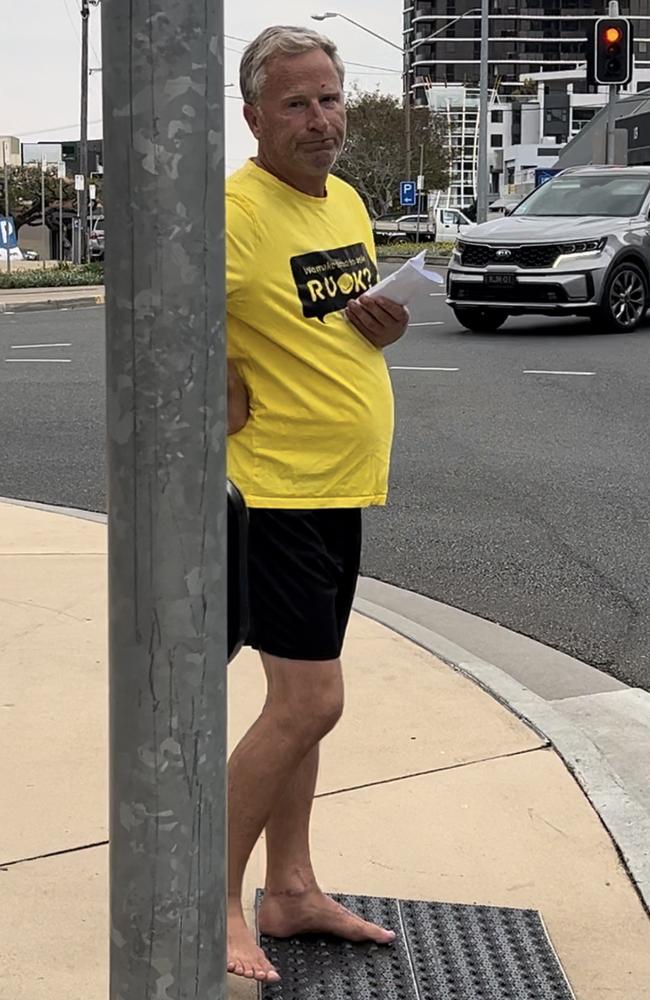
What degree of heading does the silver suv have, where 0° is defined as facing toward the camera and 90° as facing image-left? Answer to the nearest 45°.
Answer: approximately 45°

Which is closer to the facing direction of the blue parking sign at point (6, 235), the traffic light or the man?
the man

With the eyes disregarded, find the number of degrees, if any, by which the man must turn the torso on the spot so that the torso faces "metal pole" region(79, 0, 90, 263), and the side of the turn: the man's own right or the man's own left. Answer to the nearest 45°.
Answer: approximately 135° to the man's own left

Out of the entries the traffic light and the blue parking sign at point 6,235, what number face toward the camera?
2

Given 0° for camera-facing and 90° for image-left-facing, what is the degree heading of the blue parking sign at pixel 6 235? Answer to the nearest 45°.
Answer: approximately 0°

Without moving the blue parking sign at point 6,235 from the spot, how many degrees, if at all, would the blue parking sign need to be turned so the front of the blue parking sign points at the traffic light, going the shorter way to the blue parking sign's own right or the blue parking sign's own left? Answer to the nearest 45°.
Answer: approximately 45° to the blue parking sign's own left

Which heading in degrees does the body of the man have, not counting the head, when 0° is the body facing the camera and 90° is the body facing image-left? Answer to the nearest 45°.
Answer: approximately 315°

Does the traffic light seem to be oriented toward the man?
yes

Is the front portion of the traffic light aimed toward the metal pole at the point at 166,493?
yes

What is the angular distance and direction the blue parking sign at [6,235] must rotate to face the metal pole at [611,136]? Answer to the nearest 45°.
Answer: approximately 45° to its left

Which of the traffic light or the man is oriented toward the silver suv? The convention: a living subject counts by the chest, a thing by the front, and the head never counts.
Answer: the traffic light

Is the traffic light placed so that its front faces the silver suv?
yes
